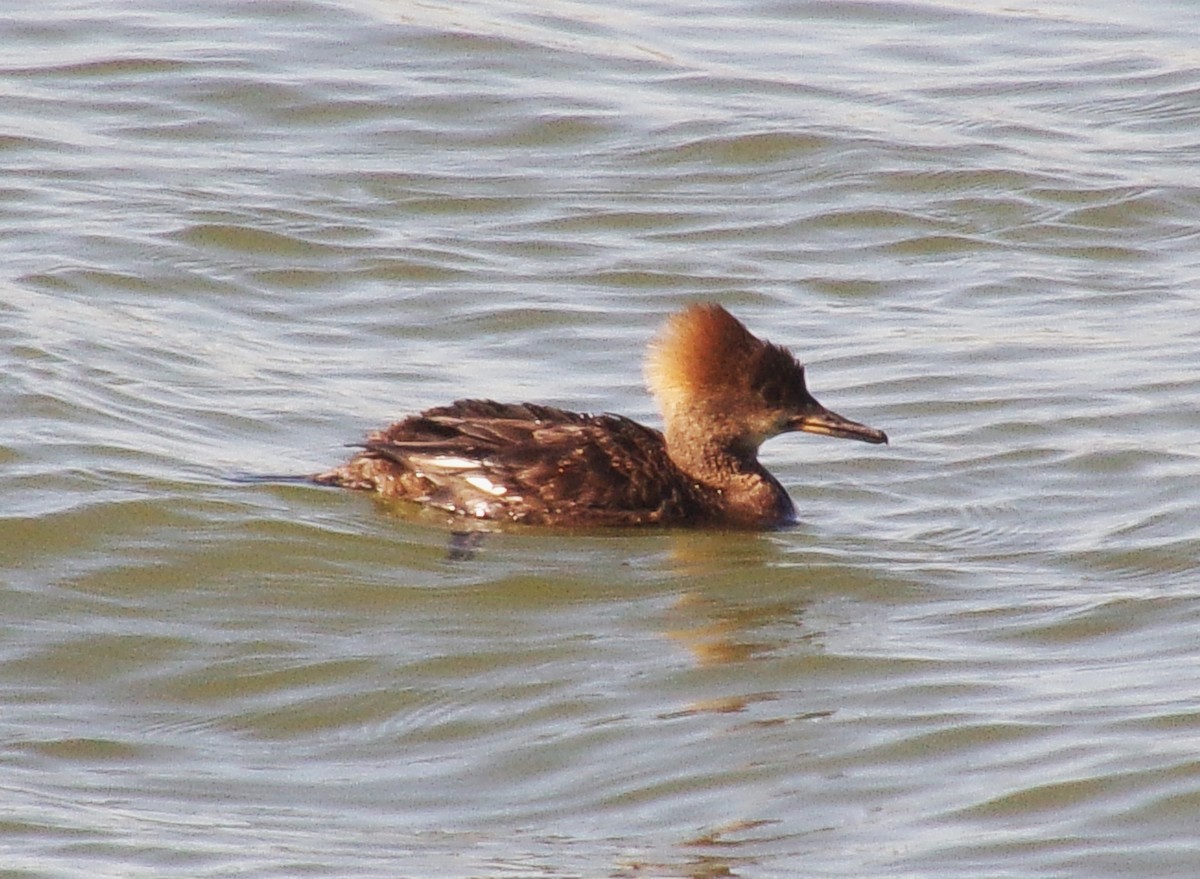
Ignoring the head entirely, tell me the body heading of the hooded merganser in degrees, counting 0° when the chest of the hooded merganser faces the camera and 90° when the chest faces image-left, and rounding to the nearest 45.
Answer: approximately 270°
